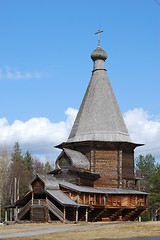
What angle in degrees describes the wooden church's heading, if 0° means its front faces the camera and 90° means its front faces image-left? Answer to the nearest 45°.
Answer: approximately 45°
